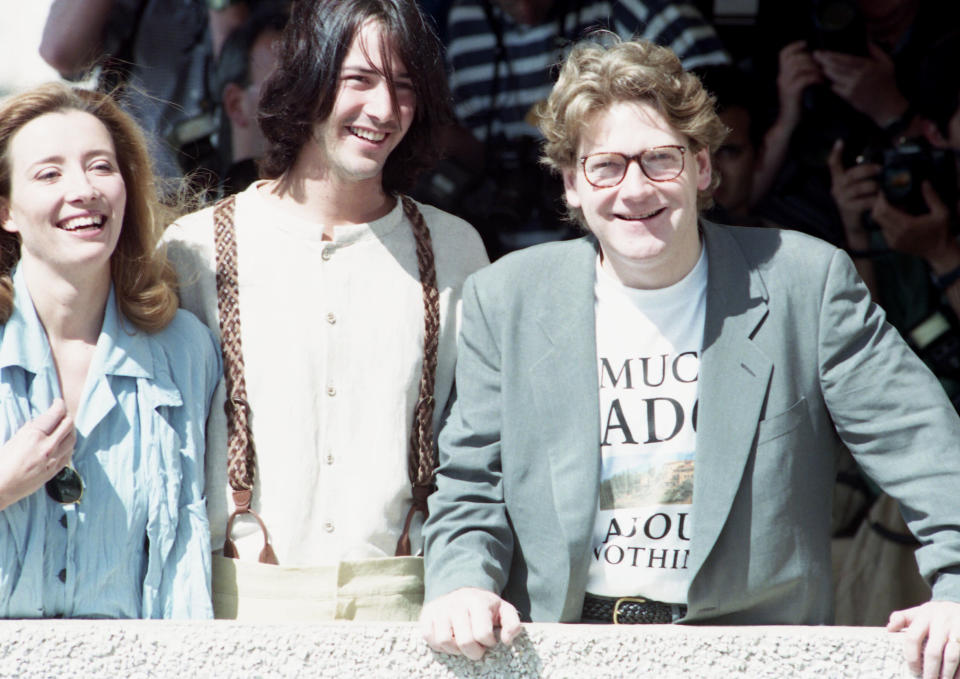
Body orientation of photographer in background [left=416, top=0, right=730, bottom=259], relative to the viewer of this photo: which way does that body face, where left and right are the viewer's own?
facing the viewer

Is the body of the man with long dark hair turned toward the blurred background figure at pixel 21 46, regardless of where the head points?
no

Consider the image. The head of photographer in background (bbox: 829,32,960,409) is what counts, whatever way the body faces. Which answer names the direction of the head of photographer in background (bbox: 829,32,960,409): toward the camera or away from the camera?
toward the camera

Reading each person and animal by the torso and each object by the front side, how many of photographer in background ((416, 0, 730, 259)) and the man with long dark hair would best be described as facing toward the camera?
2

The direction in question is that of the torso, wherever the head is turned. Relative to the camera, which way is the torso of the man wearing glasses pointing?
toward the camera

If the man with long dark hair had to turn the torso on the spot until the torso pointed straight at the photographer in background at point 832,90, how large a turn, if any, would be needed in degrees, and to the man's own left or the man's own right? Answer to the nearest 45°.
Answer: approximately 135° to the man's own left

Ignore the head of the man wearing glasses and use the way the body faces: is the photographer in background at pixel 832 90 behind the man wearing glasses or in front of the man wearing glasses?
behind

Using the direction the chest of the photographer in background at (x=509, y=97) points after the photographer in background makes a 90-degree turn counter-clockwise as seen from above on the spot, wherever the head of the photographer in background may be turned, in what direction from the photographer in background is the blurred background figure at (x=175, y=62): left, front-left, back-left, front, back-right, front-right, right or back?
back

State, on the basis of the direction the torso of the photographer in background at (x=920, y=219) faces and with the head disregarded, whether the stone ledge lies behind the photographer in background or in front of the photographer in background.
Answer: in front

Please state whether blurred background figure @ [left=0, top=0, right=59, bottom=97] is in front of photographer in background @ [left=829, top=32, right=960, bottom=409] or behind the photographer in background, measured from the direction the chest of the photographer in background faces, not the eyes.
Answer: in front
